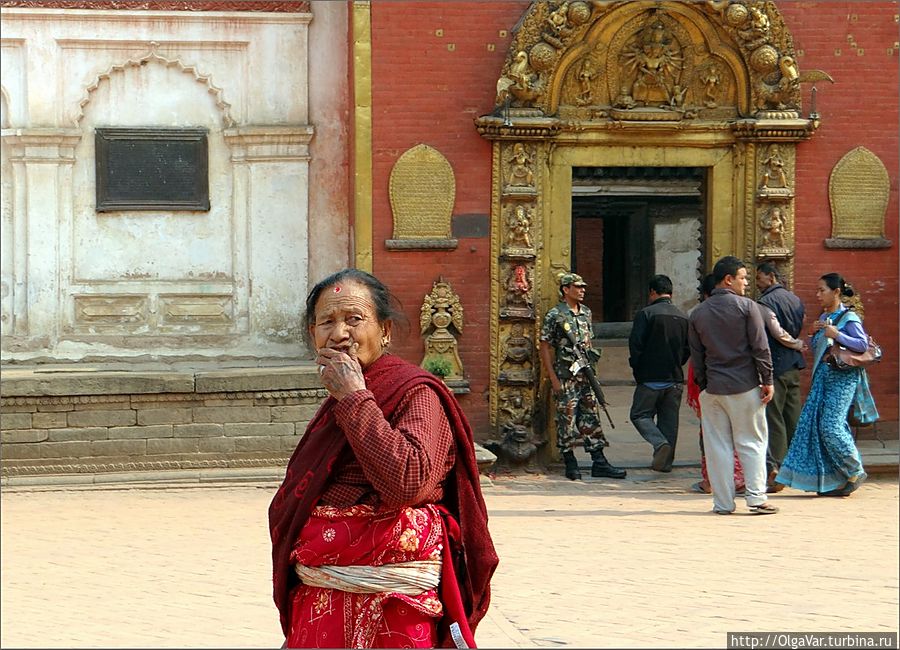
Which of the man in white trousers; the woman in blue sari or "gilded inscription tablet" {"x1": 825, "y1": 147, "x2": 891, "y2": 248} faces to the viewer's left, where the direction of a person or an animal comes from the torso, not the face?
the woman in blue sari

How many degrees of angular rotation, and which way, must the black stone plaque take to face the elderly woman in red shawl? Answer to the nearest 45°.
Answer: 0° — it already faces them

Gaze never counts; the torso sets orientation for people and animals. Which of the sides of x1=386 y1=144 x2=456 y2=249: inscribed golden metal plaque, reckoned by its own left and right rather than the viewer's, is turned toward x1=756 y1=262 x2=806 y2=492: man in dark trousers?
left

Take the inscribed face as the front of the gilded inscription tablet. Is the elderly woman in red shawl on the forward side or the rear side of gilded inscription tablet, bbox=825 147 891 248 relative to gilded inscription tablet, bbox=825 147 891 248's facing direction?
on the forward side

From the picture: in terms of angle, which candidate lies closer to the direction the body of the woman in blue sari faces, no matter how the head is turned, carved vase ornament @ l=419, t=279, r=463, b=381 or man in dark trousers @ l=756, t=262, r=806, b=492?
the carved vase ornament

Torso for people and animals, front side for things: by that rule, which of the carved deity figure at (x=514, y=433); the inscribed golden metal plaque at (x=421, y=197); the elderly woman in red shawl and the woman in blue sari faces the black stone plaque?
the woman in blue sari

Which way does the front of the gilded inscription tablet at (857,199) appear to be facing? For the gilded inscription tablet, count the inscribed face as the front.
toward the camera

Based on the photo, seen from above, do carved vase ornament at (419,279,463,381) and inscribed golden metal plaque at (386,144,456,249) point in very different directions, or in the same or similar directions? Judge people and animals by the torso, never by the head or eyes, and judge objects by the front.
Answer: same or similar directions

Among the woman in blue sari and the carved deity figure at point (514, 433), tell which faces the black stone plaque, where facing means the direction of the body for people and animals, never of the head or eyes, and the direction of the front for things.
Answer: the woman in blue sari

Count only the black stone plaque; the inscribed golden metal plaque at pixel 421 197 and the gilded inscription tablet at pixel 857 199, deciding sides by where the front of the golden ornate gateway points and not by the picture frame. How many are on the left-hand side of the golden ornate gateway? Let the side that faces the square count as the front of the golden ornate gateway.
1

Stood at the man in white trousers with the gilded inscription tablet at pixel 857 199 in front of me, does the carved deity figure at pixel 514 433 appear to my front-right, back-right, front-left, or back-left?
front-left
